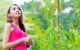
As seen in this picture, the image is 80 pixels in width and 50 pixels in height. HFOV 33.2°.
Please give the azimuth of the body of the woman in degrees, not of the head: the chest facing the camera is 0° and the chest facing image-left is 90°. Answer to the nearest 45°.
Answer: approximately 315°
